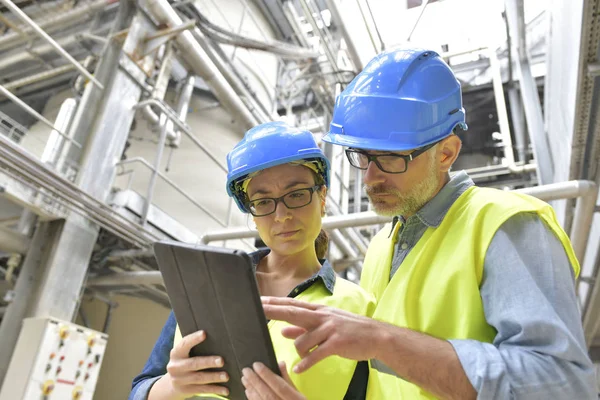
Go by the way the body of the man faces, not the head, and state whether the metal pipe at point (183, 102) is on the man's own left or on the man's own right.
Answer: on the man's own right

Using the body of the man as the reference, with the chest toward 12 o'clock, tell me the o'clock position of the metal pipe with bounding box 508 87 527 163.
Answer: The metal pipe is roughly at 5 o'clock from the man.

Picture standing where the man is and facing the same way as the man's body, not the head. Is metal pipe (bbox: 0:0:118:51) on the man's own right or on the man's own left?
on the man's own right

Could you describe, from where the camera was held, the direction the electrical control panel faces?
facing the viewer and to the right of the viewer

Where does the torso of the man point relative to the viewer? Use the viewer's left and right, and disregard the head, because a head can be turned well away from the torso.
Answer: facing the viewer and to the left of the viewer

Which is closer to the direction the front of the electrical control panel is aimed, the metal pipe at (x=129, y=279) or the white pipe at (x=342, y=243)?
the white pipe

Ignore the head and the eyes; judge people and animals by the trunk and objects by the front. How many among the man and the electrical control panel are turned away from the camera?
0

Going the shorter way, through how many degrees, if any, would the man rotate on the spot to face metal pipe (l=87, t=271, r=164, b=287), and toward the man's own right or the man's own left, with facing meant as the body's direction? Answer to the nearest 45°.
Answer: approximately 90° to the man's own right

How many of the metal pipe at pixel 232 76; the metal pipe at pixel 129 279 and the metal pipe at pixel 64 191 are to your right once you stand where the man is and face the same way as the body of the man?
3
